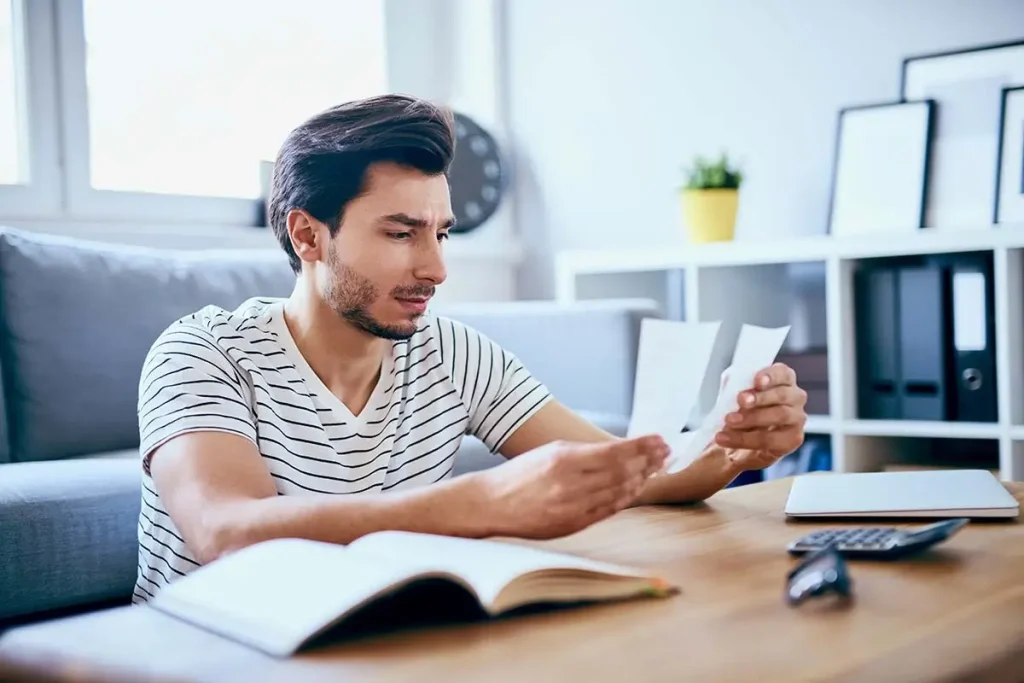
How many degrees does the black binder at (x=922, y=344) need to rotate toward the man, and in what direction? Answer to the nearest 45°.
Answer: approximately 45° to its right

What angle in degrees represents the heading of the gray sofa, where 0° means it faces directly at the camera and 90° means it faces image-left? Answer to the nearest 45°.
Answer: approximately 315°

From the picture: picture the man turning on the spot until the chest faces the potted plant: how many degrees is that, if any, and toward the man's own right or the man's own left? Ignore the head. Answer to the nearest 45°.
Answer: approximately 90° to the man's own left

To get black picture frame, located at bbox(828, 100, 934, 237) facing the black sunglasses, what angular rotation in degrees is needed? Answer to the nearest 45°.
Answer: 0° — it already faces it

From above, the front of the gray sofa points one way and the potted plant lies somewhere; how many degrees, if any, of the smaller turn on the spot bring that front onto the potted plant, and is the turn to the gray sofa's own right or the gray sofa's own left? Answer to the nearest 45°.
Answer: approximately 90° to the gray sofa's own left

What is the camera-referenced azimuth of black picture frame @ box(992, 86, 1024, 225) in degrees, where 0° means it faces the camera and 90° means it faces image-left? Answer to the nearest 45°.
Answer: approximately 0°
